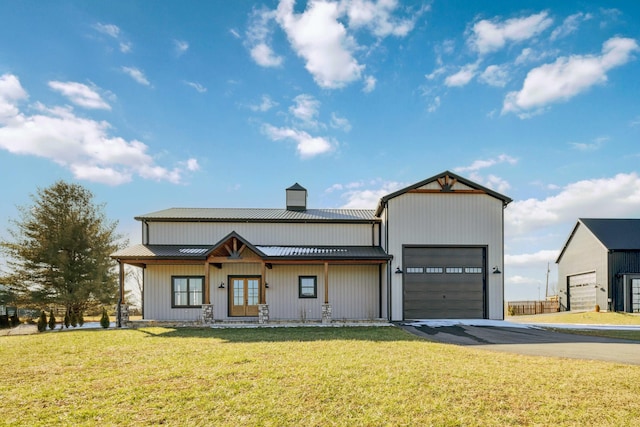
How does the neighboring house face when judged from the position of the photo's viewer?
facing the viewer and to the left of the viewer

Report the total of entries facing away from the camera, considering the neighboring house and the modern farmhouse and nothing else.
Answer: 0

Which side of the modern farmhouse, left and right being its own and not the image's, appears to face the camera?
front
